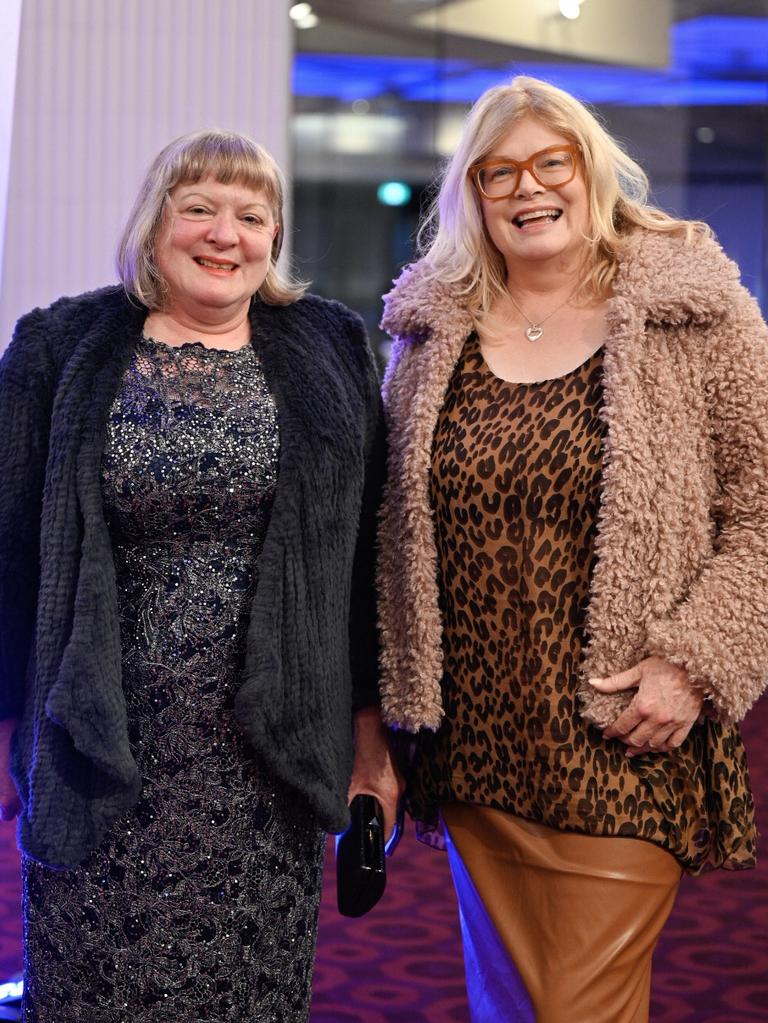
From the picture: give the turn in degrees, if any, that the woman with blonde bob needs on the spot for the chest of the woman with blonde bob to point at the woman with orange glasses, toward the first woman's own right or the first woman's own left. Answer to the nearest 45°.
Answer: approximately 90° to the first woman's own left

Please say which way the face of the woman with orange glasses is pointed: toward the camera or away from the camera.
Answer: toward the camera

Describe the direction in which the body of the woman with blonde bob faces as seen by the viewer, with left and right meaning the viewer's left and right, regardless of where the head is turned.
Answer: facing the viewer

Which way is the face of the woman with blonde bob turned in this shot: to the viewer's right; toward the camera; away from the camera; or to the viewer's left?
toward the camera
